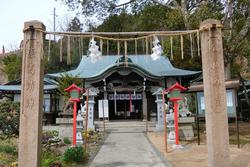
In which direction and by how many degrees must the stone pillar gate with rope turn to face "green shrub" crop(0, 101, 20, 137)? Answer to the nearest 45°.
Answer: approximately 135° to its right

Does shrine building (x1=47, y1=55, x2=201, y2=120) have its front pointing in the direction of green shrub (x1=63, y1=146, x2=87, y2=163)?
yes

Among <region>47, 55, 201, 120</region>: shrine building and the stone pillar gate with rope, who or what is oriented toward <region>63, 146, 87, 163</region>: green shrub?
the shrine building

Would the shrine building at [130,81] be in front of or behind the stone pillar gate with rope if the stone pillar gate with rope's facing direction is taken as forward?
behind

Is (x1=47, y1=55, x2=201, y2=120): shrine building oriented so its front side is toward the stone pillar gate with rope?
yes

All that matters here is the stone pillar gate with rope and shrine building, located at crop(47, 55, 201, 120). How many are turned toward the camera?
2

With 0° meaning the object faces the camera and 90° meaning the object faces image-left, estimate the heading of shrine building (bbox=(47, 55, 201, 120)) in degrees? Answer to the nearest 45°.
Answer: approximately 0°

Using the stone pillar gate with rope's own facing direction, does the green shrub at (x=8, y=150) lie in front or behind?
behind
